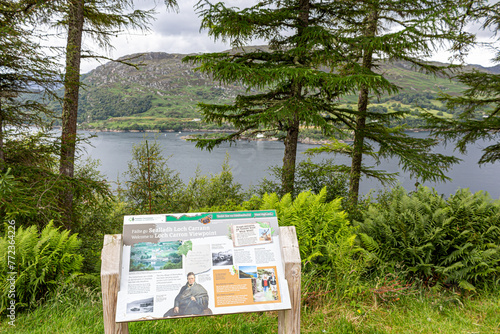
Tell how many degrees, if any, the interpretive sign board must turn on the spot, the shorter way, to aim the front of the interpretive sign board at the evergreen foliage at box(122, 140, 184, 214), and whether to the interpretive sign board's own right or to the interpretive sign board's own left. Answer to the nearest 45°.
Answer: approximately 180°

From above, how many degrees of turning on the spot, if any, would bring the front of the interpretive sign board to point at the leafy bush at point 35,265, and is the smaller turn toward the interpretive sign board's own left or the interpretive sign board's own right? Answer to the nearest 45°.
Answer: approximately 135° to the interpretive sign board's own right

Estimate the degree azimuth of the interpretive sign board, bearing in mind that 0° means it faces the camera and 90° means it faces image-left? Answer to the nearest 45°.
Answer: approximately 0°

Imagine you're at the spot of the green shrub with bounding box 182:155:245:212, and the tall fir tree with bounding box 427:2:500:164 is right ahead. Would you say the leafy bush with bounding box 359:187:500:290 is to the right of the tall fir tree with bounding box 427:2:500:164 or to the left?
right

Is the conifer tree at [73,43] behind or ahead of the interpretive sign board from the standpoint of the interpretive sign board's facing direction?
behind

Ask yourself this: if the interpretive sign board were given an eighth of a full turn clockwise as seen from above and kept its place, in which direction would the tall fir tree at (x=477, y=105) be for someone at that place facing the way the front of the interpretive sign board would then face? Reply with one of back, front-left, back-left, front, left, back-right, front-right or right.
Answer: back

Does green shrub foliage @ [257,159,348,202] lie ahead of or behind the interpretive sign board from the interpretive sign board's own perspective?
behind

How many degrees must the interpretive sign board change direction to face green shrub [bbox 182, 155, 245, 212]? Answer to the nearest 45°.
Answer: approximately 180°

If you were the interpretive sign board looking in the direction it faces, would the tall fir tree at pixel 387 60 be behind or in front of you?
behind

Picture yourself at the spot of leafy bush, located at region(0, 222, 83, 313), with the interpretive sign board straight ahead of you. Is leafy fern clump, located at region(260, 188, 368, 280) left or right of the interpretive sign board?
left

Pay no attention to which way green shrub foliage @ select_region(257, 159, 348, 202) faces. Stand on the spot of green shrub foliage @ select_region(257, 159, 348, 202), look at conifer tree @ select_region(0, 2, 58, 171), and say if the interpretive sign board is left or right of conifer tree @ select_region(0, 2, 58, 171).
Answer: left

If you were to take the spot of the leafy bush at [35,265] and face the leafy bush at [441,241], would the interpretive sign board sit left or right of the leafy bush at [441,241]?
right
